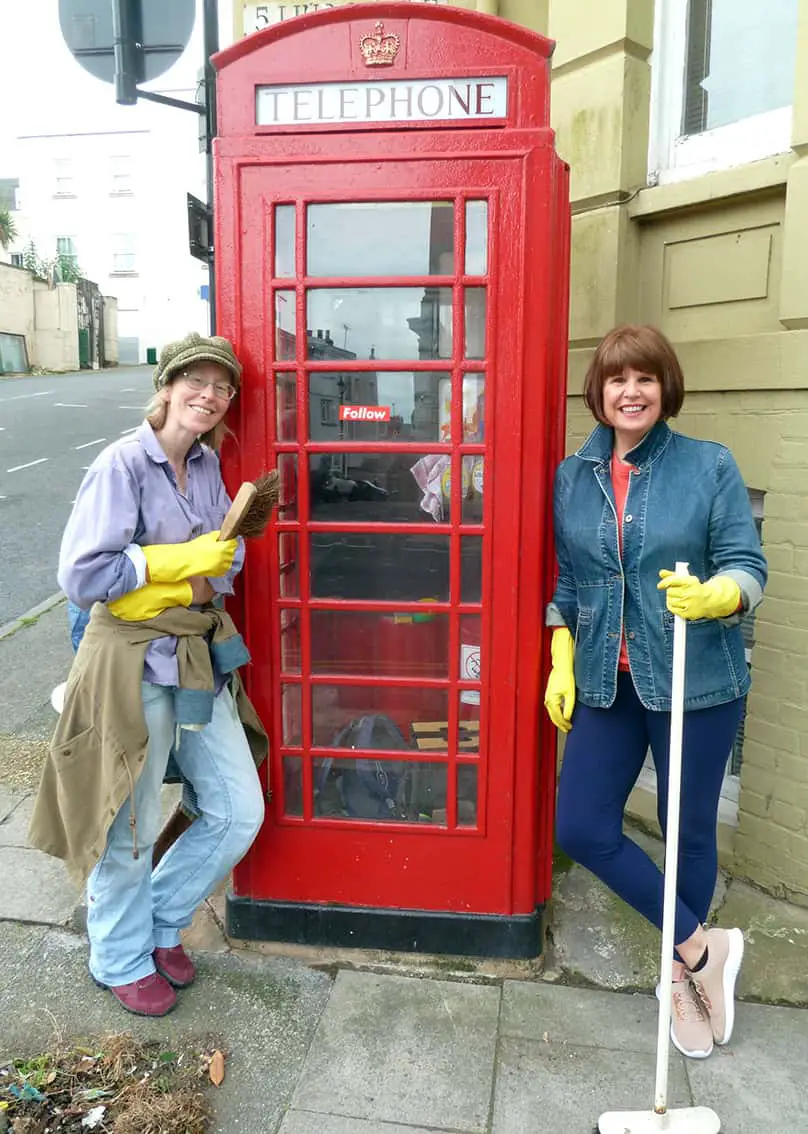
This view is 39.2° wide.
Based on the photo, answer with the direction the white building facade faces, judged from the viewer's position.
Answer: facing the viewer

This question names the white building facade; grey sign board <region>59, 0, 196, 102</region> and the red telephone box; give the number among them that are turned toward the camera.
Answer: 2

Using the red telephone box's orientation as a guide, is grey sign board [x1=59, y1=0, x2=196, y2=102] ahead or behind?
behind

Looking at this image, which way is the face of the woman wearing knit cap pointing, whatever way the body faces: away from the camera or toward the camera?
toward the camera

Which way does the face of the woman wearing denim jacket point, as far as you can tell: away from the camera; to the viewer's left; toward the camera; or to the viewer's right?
toward the camera

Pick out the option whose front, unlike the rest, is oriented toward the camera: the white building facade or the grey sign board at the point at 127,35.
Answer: the white building facade

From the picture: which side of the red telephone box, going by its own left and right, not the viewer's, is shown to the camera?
front

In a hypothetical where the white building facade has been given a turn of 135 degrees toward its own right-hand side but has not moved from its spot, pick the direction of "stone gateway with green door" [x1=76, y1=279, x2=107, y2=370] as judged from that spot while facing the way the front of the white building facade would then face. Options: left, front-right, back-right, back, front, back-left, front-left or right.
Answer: back-left

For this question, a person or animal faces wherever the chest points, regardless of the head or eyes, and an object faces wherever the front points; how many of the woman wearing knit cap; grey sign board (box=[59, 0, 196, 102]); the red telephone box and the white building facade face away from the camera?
1

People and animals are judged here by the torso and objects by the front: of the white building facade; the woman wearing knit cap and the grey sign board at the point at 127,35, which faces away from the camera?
the grey sign board

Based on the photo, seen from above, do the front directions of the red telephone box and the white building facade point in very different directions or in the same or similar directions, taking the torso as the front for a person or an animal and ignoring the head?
same or similar directions

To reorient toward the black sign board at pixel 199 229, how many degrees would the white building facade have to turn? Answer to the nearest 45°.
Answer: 0° — it already faces it

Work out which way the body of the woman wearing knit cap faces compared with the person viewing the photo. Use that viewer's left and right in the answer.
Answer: facing the viewer and to the right of the viewer

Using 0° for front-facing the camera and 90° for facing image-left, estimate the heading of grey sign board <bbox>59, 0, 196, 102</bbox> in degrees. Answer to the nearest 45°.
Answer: approximately 180°

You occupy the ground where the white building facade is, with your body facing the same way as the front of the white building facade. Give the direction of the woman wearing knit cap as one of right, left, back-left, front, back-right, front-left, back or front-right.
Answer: front

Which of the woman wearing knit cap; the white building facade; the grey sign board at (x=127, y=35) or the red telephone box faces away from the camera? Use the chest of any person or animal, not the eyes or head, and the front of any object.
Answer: the grey sign board

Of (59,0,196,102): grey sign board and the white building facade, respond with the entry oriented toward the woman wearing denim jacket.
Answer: the white building facade

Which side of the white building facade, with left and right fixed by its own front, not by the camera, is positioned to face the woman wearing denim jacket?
front
